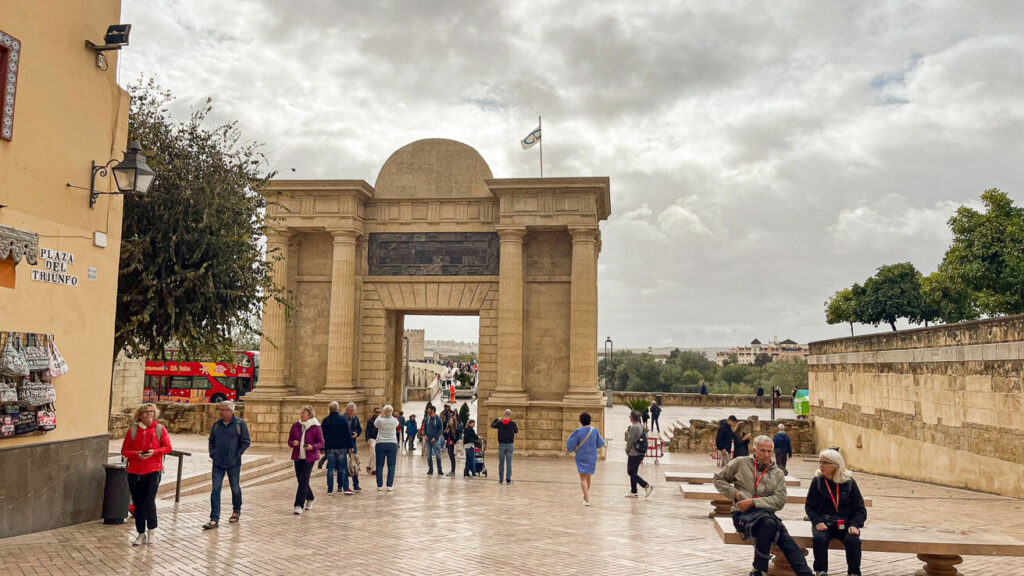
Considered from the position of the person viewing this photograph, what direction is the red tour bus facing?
facing to the right of the viewer

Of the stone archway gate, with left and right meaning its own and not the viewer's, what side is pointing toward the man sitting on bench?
front

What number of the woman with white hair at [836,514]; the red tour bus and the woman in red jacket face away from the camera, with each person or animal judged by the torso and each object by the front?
0

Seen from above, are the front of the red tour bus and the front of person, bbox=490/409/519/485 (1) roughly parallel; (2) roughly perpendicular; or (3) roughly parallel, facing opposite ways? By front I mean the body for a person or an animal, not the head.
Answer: roughly perpendicular

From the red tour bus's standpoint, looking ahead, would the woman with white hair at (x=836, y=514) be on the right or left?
on its right

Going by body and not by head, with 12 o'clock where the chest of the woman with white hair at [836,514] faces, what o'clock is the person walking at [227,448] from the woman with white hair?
The person walking is roughly at 3 o'clock from the woman with white hair.

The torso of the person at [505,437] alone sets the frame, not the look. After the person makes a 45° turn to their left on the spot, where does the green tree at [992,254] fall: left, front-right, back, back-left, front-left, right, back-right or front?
right

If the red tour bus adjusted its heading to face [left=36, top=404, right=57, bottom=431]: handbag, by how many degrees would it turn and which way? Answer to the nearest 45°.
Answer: approximately 90° to its right

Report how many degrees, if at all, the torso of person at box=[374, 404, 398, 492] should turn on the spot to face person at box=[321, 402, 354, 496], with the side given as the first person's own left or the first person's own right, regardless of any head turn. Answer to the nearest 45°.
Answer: approximately 135° to the first person's own left

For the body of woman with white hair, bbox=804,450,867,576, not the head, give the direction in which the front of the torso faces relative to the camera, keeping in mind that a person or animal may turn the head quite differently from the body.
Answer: toward the camera

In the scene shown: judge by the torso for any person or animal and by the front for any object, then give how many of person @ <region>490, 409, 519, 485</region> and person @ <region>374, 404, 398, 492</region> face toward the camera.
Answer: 0

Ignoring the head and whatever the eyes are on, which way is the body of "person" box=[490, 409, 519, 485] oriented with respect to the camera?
away from the camera

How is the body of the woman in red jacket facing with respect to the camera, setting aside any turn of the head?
toward the camera

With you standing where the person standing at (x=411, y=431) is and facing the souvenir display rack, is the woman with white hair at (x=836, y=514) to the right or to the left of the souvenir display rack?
left

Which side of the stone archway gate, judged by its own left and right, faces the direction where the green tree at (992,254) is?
left

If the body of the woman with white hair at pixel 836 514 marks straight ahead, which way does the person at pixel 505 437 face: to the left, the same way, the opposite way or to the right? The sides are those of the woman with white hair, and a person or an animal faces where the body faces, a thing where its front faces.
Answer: the opposite way
